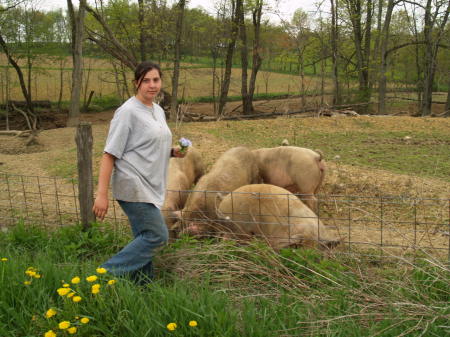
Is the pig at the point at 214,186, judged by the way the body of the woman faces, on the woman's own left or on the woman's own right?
on the woman's own left

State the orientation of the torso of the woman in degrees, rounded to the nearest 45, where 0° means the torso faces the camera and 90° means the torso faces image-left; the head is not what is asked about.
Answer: approximately 315°

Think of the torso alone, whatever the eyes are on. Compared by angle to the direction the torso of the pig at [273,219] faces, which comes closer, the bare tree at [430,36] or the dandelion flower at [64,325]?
the bare tree

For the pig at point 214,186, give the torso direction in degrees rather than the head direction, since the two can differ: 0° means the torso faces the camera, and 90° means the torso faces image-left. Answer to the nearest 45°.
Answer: approximately 45°

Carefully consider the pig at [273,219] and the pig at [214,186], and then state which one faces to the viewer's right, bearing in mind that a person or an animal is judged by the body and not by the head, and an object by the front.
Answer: the pig at [273,219]

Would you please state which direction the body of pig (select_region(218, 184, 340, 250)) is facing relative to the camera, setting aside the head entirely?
to the viewer's right

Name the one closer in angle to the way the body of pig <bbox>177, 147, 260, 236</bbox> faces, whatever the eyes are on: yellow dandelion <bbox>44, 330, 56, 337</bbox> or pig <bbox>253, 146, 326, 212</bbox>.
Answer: the yellow dandelion

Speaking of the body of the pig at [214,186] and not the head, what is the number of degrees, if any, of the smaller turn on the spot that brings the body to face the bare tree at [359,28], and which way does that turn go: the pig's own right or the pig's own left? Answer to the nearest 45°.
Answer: approximately 135° to the pig's own right
